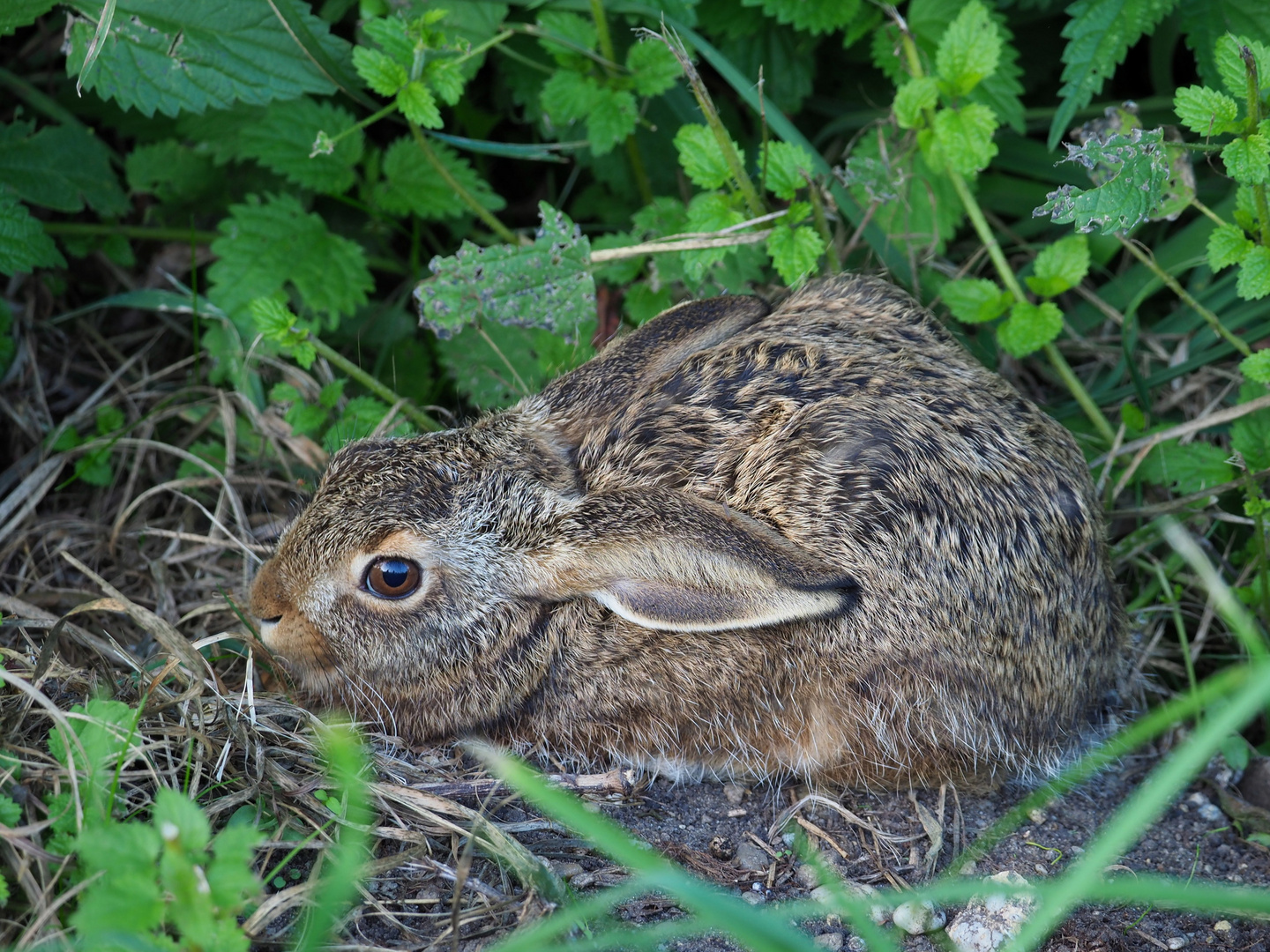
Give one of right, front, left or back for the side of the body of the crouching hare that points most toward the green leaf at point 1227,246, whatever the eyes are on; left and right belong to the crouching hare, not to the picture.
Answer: back

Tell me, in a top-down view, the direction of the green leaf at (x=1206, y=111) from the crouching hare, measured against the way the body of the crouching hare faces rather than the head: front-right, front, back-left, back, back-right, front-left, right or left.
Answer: back

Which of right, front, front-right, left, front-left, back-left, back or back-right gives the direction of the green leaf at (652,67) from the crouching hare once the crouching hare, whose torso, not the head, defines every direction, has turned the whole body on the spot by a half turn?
left

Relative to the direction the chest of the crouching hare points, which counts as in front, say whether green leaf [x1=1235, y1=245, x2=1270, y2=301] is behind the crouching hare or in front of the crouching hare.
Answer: behind

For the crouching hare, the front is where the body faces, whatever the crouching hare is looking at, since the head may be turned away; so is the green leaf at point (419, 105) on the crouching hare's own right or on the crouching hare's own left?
on the crouching hare's own right

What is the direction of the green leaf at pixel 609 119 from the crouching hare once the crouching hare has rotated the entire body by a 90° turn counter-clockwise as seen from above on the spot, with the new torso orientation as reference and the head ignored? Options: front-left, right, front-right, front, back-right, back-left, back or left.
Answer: back

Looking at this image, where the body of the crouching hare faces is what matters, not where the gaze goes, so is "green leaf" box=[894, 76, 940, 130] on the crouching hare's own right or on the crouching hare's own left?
on the crouching hare's own right

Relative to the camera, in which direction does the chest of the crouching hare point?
to the viewer's left

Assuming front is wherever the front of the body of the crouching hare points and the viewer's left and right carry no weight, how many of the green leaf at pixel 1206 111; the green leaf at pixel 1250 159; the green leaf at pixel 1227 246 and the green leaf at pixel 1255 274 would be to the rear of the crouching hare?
4

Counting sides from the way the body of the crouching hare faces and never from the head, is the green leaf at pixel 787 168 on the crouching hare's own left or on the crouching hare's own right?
on the crouching hare's own right

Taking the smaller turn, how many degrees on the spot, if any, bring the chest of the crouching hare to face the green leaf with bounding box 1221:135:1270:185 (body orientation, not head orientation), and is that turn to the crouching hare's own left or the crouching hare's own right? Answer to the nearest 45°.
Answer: approximately 180°
